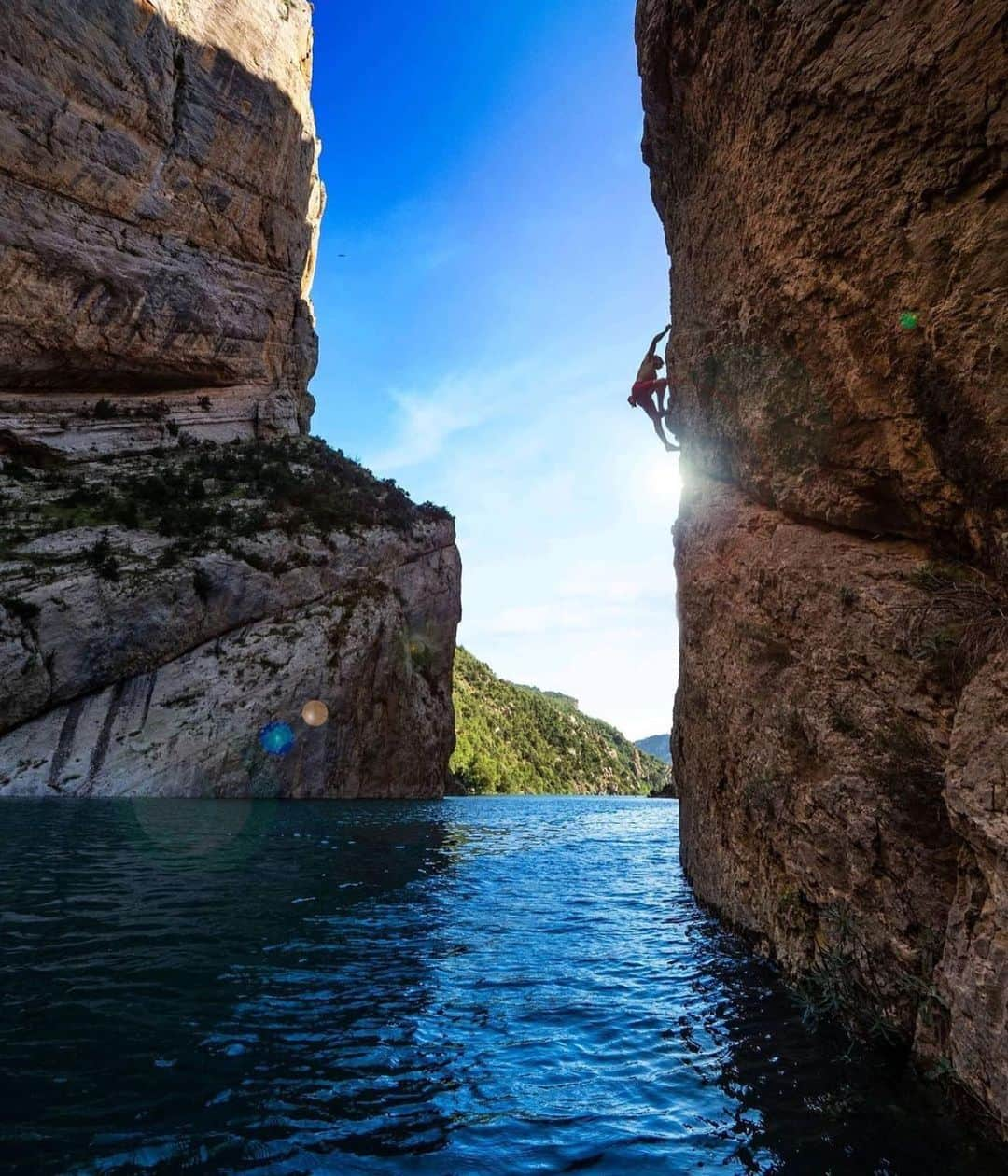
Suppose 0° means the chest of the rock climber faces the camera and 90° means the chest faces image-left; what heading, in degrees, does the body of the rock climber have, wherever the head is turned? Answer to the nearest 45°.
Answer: approximately 270°
